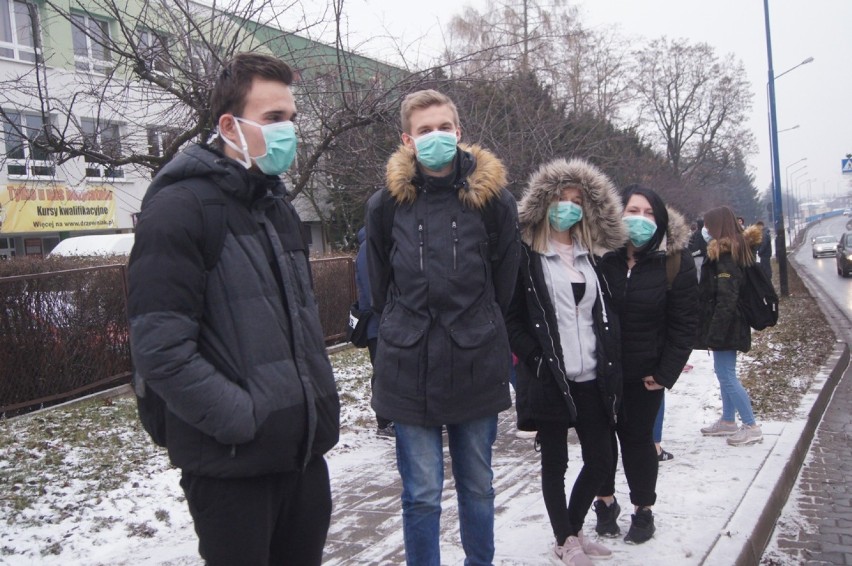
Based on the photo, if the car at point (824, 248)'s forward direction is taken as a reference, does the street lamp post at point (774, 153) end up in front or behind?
in front

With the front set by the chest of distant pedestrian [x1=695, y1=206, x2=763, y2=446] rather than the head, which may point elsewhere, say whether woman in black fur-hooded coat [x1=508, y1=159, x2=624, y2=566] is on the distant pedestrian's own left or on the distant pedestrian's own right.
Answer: on the distant pedestrian's own left

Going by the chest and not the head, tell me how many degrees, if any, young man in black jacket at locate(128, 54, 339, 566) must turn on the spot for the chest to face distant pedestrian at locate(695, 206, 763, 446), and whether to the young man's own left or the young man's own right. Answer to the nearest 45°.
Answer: approximately 90° to the young man's own left

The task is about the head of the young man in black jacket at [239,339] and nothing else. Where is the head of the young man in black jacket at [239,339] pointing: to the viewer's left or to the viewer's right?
to the viewer's right

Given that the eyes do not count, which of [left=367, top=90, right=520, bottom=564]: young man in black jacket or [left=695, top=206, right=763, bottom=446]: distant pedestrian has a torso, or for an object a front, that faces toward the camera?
the young man in black jacket

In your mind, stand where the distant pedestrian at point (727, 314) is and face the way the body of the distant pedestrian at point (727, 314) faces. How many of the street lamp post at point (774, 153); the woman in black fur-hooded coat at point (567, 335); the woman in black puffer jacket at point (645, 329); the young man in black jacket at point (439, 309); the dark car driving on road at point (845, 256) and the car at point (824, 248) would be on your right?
3

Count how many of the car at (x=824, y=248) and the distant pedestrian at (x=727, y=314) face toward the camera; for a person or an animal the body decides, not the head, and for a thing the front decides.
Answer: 1

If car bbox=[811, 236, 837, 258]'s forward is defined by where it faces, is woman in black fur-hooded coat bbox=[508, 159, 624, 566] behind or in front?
in front

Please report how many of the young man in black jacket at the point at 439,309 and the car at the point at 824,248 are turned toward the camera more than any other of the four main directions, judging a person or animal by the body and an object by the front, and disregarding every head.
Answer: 2

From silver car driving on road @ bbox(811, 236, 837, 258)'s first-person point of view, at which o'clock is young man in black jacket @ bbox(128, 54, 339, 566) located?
The young man in black jacket is roughly at 12 o'clock from the silver car driving on road.

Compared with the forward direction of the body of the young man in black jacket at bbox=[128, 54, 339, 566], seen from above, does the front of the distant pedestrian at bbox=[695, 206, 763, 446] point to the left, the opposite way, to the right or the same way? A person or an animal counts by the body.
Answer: the opposite way

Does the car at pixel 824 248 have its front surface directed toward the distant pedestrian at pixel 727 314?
yes

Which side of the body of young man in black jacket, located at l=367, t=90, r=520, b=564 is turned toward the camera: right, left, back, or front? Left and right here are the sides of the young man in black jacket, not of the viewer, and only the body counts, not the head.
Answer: front

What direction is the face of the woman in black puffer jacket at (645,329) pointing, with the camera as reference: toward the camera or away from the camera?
toward the camera

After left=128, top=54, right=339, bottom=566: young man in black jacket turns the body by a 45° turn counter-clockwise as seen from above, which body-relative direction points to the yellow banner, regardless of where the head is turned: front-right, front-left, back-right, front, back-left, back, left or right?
left
